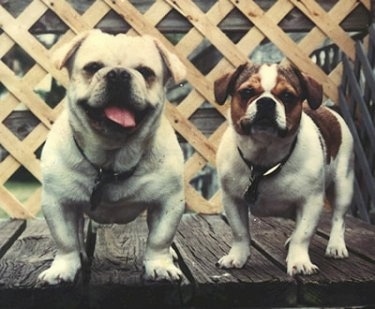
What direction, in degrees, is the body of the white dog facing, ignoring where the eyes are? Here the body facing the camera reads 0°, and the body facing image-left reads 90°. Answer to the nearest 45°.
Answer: approximately 0°
